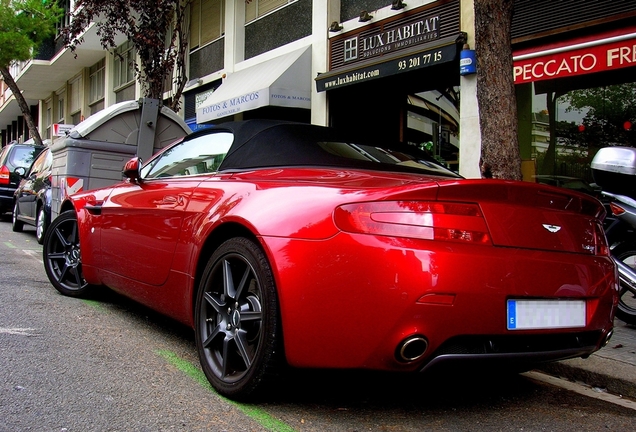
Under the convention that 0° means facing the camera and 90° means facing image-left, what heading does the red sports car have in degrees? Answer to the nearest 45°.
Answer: approximately 135°

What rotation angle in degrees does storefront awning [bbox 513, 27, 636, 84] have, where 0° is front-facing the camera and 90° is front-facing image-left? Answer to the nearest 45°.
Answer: approximately 45°

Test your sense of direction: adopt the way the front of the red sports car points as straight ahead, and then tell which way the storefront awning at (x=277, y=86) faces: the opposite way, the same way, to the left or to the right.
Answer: to the left

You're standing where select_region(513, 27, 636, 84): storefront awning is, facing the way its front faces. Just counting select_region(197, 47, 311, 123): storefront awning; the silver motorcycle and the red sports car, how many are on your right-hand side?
1

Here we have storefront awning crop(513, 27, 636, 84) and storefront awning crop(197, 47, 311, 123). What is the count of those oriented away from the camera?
0

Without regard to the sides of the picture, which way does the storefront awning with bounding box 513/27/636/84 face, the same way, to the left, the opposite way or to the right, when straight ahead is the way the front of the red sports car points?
to the left

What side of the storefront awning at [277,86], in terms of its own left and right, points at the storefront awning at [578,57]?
left

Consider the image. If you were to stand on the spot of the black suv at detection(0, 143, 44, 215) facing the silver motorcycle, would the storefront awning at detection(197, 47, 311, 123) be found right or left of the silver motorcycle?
left

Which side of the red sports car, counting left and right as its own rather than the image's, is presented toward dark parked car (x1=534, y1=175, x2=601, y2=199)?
right

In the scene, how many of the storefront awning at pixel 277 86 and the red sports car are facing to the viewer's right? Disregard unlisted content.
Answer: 0
